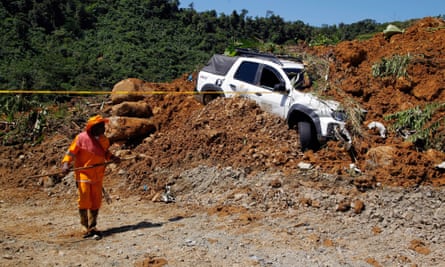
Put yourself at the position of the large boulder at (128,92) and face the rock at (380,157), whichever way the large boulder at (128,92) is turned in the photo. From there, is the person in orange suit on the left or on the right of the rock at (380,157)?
right

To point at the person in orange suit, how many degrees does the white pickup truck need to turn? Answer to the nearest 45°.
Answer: approximately 90° to its right

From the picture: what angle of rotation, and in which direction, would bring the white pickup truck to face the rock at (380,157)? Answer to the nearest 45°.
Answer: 0° — it already faces it

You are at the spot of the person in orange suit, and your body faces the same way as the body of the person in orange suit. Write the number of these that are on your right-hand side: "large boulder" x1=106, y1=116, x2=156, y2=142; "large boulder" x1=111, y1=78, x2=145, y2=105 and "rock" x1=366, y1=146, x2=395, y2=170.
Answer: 0

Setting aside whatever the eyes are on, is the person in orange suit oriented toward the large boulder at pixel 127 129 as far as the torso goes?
no

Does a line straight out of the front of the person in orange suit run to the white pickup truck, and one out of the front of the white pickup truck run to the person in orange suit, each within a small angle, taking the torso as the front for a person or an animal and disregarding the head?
no

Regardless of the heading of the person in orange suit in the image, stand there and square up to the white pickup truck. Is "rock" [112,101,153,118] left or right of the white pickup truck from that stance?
left

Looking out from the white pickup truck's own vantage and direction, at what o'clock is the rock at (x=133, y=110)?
The rock is roughly at 5 o'clock from the white pickup truck.

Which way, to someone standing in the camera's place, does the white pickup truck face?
facing the viewer and to the right of the viewer

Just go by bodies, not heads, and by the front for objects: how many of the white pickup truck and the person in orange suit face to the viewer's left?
0

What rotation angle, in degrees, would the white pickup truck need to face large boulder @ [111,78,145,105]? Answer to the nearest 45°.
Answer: approximately 180°

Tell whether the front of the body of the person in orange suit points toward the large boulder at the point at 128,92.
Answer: no

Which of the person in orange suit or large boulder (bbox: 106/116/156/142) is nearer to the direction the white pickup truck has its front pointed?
the person in orange suit
